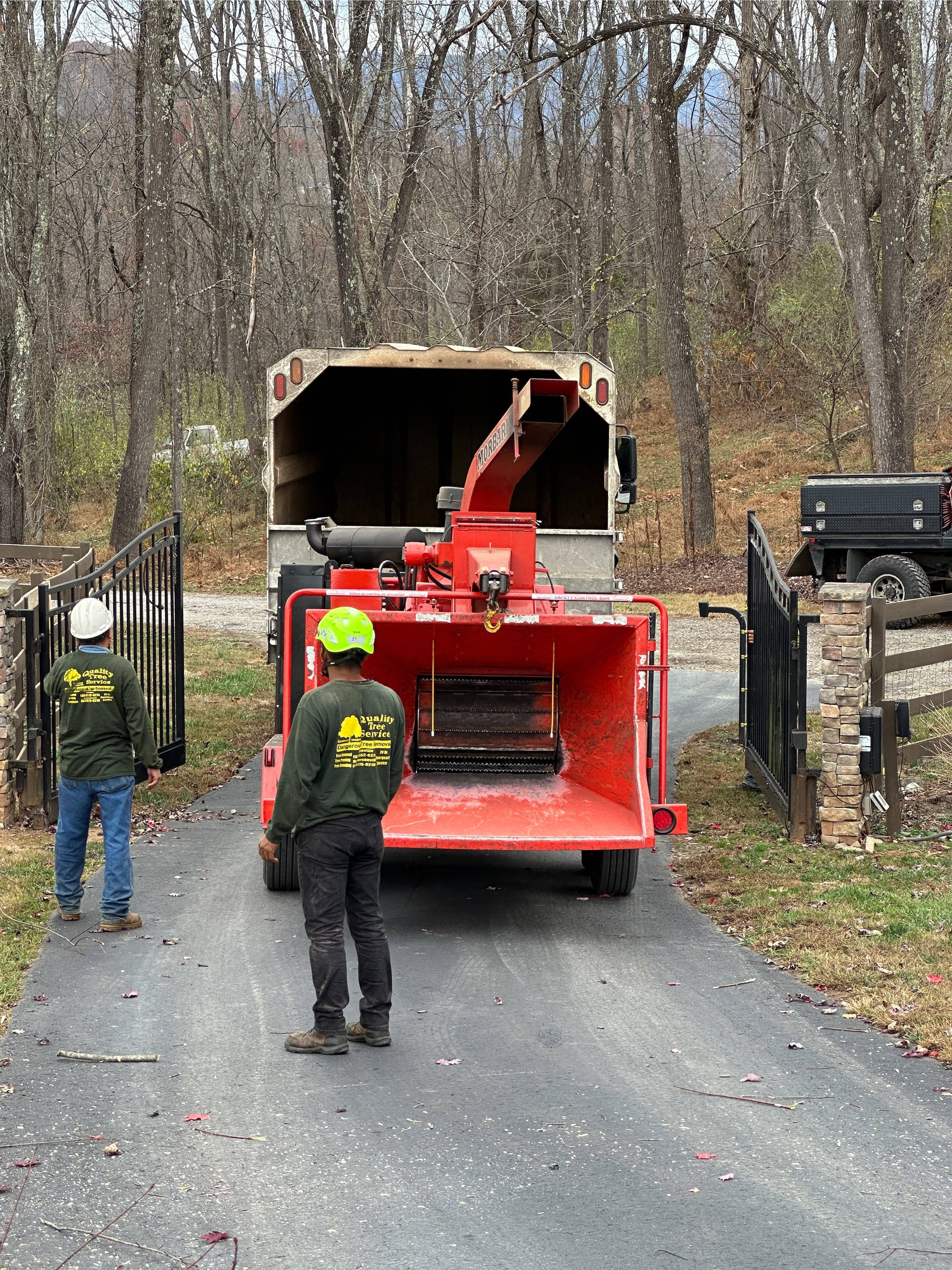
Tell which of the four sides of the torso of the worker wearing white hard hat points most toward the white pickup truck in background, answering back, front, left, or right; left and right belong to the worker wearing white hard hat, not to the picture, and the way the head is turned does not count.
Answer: front

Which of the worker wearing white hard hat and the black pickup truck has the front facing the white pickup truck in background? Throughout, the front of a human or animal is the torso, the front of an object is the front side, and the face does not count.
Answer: the worker wearing white hard hat

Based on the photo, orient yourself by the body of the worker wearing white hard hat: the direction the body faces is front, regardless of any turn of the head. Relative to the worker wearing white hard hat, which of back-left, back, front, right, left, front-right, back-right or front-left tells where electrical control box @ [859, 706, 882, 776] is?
right

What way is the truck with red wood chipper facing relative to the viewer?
away from the camera

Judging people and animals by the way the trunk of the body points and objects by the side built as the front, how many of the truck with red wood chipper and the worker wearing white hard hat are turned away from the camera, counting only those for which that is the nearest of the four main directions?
2

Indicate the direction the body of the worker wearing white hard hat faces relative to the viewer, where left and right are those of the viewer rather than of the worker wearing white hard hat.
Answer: facing away from the viewer

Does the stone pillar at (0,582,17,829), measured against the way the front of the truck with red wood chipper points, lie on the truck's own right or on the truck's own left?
on the truck's own left

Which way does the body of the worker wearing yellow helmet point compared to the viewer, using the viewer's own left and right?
facing away from the viewer and to the left of the viewer

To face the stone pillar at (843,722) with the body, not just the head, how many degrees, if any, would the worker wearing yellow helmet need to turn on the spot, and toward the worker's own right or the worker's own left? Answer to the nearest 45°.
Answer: approximately 90° to the worker's own right

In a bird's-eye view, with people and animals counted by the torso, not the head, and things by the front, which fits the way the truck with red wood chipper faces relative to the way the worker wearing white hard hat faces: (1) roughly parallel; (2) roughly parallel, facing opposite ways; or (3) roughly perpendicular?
roughly parallel

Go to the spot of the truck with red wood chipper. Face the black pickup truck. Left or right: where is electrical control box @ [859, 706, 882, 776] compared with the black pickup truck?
right
